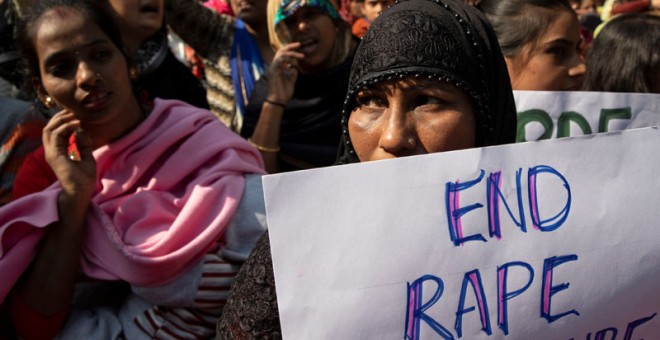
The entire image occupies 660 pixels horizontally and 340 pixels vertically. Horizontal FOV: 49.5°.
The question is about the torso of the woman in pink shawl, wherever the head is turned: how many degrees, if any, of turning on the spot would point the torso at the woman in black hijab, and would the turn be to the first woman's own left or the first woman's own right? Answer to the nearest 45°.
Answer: approximately 45° to the first woman's own left

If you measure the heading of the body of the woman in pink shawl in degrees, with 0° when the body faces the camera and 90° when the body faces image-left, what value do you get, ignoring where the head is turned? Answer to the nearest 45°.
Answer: approximately 0°
